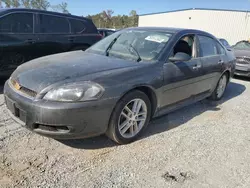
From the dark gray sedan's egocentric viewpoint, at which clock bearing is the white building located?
The white building is roughly at 5 o'clock from the dark gray sedan.

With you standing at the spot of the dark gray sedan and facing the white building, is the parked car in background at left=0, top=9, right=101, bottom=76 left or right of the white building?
left

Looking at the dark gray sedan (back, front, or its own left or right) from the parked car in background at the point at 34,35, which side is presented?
right

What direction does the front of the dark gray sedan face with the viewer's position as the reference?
facing the viewer and to the left of the viewer
